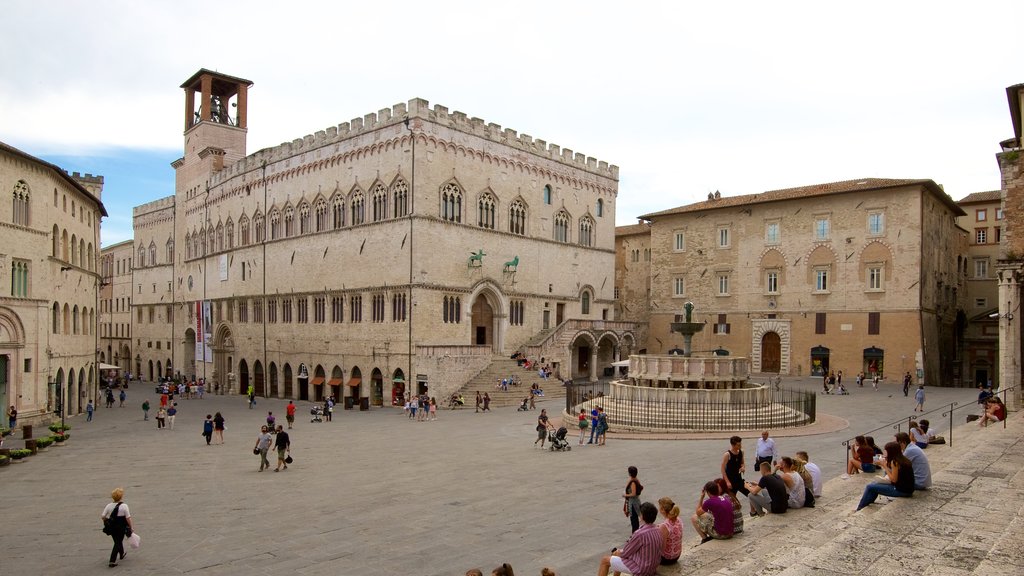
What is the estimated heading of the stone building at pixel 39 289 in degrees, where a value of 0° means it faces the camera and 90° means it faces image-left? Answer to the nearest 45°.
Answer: approximately 315°

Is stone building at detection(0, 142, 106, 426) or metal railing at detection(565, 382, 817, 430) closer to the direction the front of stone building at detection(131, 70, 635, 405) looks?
the metal railing

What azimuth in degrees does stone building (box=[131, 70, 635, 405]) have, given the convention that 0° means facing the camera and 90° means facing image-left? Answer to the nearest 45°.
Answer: approximately 315°

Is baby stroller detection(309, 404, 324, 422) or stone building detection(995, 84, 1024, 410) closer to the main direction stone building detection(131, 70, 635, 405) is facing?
the stone building

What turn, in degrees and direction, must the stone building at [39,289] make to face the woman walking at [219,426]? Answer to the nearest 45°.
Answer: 0° — it already faces them

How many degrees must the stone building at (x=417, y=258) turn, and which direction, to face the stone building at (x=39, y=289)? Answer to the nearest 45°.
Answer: approximately 90° to its right

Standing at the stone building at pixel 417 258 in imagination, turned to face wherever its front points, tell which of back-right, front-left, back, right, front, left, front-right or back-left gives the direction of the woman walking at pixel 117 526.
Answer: front-right

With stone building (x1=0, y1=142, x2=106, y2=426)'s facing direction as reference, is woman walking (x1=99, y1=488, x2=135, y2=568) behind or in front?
in front

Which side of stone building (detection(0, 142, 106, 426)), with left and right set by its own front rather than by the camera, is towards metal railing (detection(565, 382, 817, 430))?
front

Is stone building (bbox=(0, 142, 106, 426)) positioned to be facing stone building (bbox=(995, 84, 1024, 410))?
yes

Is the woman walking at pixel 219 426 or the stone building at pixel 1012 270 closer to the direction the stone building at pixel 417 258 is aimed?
the stone building

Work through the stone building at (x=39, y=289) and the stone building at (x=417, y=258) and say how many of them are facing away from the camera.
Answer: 0
